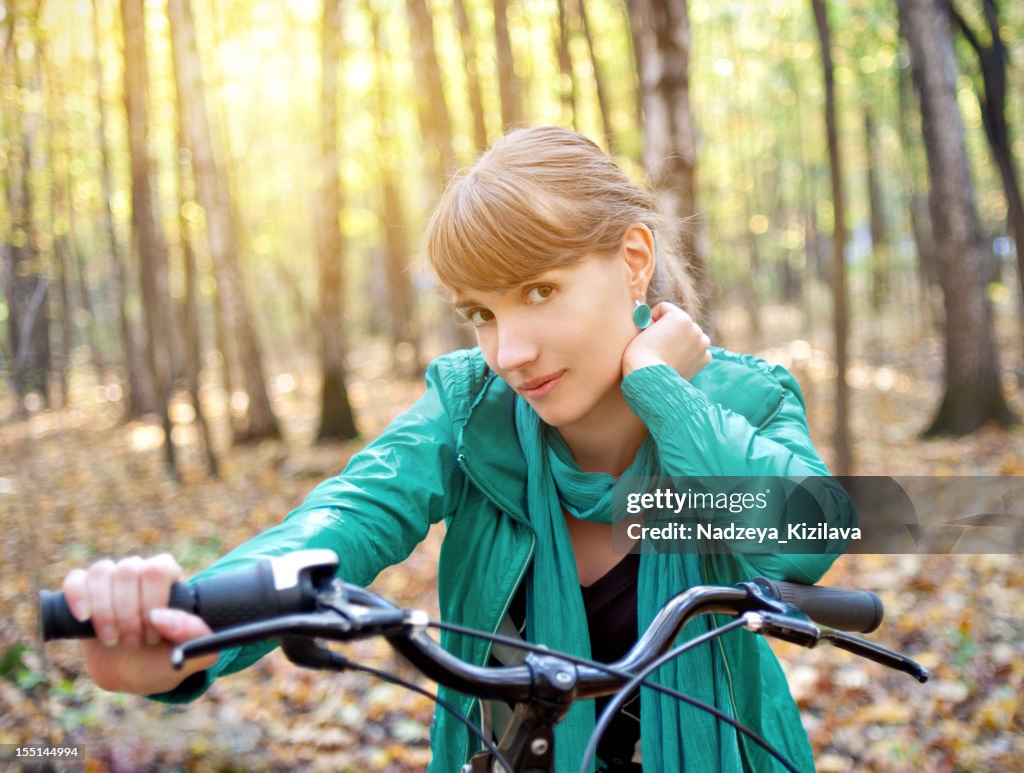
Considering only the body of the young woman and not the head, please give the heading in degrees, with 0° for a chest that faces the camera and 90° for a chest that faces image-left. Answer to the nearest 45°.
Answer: approximately 0°

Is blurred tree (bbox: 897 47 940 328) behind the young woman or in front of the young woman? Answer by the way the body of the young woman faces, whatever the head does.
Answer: behind

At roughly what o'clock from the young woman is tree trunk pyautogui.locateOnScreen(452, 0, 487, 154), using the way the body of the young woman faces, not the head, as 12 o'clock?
The tree trunk is roughly at 6 o'clock from the young woman.

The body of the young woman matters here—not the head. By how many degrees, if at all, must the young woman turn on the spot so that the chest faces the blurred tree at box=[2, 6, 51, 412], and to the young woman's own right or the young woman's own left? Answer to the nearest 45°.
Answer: approximately 135° to the young woman's own right
